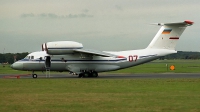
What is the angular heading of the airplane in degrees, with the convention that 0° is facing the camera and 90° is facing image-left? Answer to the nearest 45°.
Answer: approximately 90°
